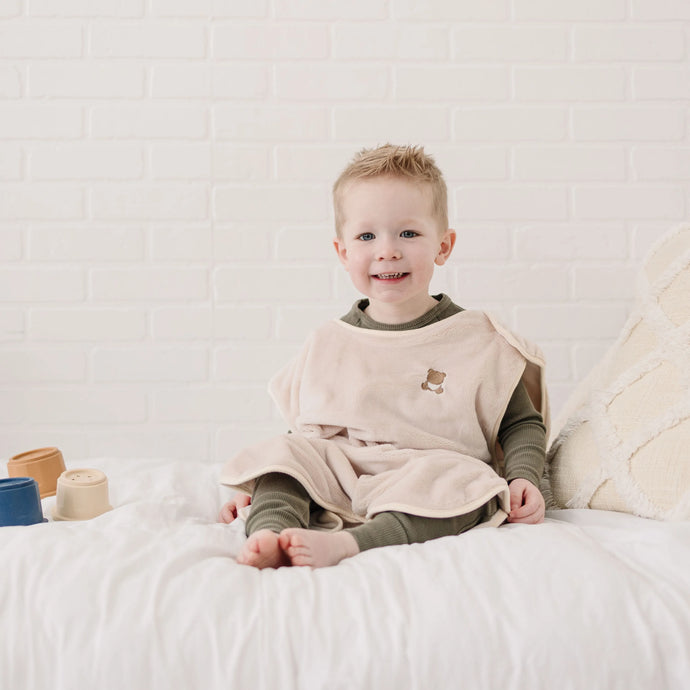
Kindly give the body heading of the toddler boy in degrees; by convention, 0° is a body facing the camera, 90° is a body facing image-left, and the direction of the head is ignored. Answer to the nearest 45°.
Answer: approximately 45°
